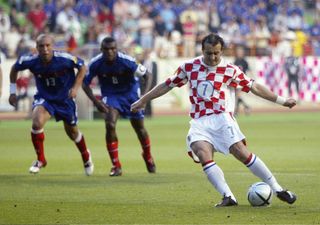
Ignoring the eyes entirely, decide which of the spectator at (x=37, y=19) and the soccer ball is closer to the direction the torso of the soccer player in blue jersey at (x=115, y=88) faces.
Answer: the soccer ball

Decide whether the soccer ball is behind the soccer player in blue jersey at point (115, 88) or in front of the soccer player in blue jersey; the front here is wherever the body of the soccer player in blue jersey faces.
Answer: in front

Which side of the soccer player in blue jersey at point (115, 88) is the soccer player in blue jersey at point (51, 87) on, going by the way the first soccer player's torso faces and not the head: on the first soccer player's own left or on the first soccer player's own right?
on the first soccer player's own right

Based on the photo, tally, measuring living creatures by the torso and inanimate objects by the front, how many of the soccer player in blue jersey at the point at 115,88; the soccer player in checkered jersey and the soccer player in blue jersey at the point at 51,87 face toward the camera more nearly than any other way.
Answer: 3

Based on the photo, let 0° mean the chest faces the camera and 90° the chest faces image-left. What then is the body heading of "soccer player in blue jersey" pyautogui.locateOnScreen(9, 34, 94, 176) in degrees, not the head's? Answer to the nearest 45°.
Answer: approximately 0°

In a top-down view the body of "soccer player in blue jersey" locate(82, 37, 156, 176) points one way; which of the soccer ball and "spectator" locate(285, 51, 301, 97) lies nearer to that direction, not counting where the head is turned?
the soccer ball

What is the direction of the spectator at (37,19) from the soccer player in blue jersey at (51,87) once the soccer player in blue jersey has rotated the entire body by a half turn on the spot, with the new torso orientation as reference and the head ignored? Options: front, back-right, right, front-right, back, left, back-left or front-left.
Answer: front

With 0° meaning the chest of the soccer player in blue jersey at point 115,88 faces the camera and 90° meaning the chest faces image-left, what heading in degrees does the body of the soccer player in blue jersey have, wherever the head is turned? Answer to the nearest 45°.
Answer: approximately 0°
